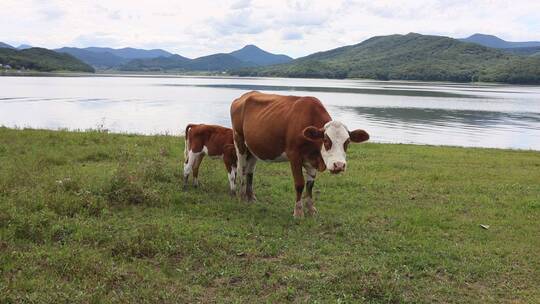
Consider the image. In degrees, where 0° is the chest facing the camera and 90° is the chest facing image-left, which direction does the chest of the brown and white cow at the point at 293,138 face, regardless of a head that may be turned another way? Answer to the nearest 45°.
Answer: approximately 315°

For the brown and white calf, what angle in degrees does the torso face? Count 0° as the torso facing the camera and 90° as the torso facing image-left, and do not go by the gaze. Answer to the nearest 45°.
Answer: approximately 270°
